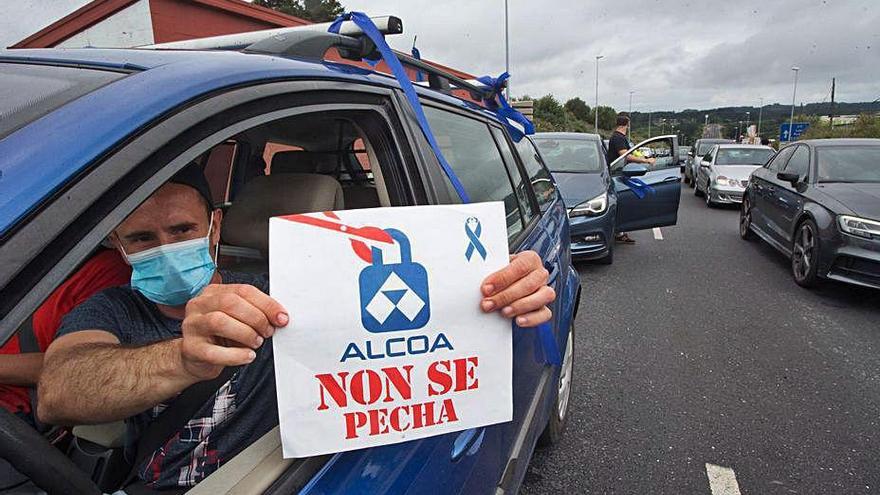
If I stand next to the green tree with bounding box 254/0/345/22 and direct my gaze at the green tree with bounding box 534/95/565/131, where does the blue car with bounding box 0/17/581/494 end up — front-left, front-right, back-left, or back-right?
back-right

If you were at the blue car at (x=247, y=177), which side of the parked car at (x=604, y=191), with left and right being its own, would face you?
front

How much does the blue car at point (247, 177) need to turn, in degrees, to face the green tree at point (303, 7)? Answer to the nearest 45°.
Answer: approximately 135° to its right

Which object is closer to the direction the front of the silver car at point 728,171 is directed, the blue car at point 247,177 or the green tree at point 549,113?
the blue car

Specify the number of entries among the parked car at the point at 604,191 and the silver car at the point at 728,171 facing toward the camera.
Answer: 2

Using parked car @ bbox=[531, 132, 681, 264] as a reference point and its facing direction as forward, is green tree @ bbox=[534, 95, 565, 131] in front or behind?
behind

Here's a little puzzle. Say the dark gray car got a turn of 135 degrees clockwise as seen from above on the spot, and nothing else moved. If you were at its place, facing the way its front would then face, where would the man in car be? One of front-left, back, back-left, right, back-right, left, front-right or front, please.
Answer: left

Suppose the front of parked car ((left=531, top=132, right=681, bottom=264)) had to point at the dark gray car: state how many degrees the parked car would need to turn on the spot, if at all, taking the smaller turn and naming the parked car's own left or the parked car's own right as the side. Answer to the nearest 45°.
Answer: approximately 90° to the parked car's own left

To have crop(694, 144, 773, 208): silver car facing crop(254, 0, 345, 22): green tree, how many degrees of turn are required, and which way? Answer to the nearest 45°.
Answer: approximately 135° to its right

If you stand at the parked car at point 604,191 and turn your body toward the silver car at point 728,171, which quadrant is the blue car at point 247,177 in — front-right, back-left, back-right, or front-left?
back-right

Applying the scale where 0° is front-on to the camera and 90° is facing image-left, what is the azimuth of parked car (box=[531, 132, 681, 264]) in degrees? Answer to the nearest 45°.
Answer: approximately 0°

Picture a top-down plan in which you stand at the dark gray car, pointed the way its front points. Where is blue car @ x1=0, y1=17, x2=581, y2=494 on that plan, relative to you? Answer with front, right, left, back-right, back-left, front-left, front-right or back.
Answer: front-right

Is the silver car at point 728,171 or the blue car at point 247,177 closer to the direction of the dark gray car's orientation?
the blue car
